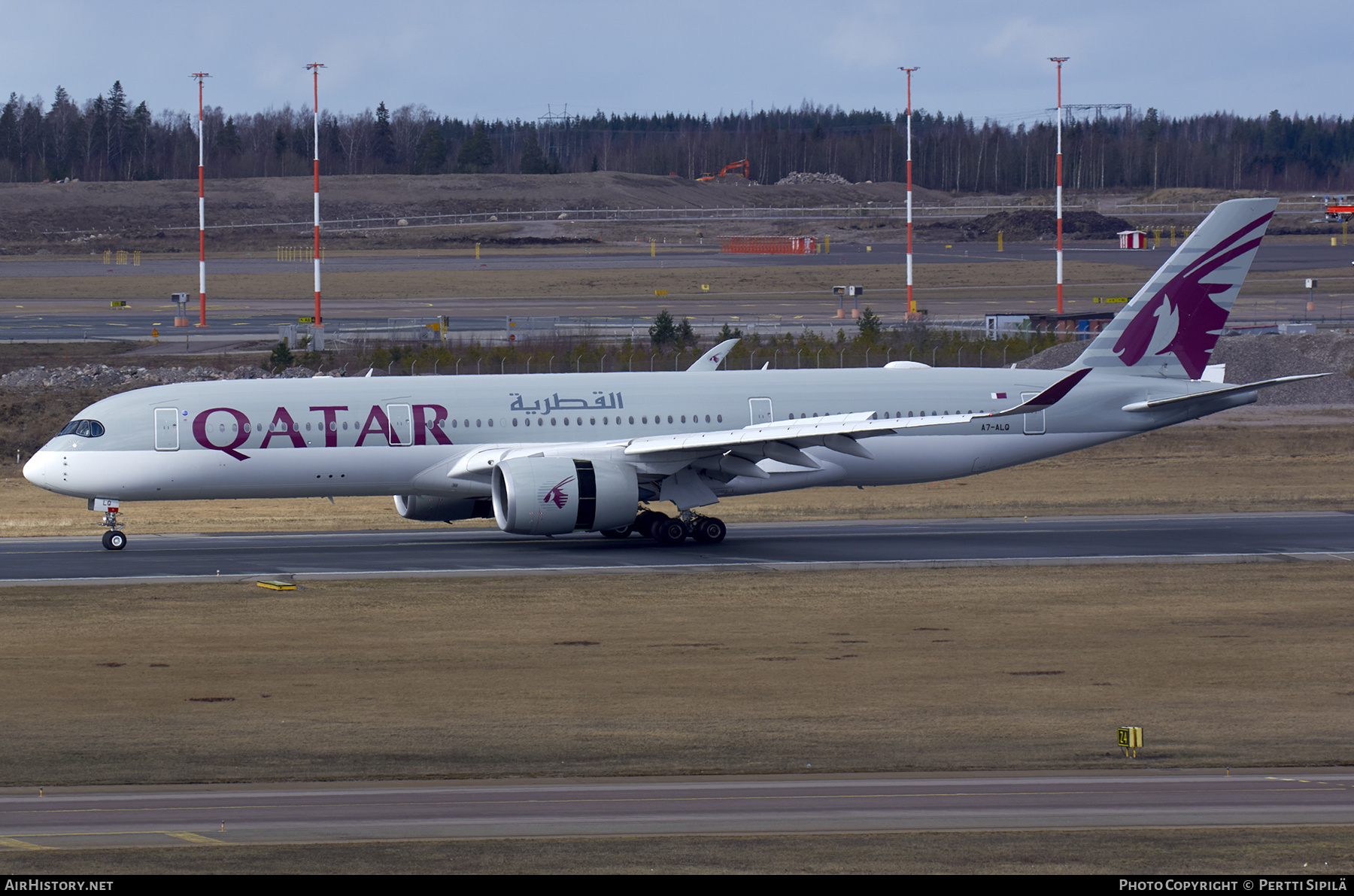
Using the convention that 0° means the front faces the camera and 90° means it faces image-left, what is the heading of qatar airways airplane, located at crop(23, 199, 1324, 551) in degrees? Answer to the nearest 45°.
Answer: approximately 90°
